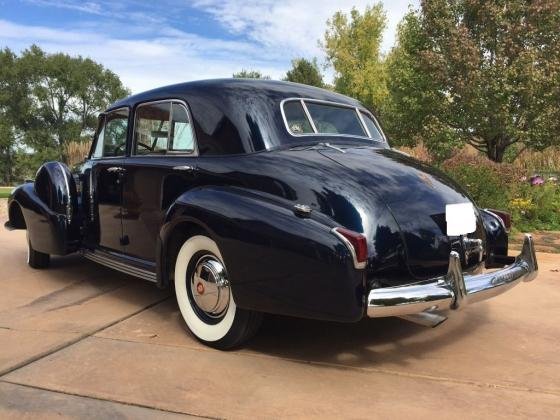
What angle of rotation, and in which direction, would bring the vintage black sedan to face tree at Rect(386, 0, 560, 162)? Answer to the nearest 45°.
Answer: approximately 90° to its right

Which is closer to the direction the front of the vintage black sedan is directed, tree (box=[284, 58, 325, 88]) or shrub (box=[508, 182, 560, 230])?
the tree

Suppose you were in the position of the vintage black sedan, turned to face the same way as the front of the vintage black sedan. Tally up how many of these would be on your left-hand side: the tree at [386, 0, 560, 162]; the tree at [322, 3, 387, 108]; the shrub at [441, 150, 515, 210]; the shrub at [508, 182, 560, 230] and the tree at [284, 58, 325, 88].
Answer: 0

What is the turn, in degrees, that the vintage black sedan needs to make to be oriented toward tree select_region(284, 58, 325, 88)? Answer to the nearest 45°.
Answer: approximately 45° to its right

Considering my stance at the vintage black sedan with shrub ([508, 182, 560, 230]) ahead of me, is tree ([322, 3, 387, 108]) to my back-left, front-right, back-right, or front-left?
front-left

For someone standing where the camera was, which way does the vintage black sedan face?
facing away from the viewer and to the left of the viewer

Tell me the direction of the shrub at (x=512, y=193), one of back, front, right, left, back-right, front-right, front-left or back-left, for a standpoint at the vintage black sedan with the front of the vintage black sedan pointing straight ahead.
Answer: right

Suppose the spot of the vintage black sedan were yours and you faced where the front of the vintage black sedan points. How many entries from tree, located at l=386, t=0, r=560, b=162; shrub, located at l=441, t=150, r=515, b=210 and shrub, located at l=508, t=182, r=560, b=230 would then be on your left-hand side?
0

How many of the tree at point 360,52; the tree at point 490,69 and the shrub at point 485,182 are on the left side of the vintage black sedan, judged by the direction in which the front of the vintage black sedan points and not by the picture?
0

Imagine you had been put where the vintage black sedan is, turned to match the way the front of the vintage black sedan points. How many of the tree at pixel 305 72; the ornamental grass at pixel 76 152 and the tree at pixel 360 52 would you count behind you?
0

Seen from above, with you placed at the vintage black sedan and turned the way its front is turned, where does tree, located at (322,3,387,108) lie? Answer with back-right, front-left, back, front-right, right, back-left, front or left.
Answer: front-right

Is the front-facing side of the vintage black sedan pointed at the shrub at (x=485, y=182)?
no

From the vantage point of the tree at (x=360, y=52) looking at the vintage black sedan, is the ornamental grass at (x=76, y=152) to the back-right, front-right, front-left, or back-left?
front-right

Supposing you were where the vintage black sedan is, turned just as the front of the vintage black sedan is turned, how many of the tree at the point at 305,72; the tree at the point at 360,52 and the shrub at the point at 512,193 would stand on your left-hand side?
0
